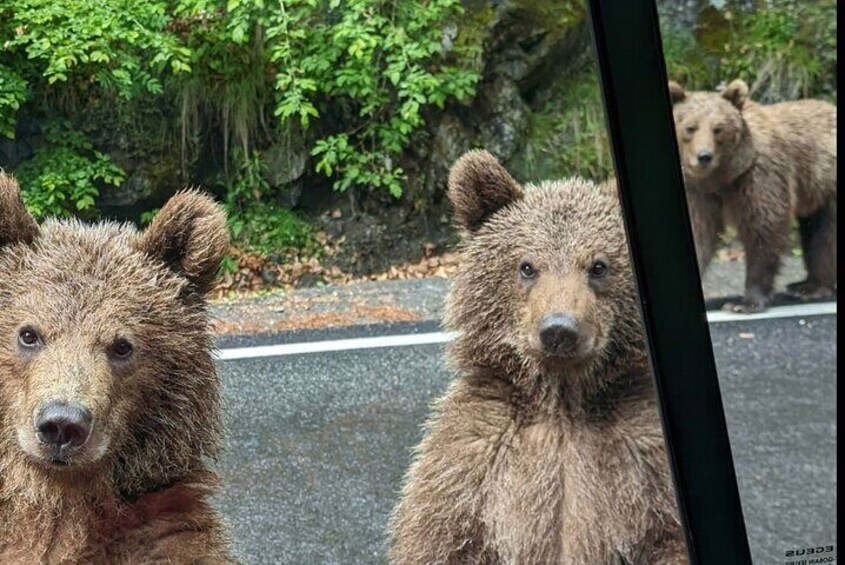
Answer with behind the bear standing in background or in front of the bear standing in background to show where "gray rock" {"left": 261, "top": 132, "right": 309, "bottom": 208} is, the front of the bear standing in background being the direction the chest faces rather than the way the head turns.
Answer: in front

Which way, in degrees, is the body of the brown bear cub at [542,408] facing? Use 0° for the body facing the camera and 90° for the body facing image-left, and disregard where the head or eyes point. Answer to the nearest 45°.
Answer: approximately 0°

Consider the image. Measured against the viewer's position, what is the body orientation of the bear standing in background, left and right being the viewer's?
facing the viewer and to the left of the viewer

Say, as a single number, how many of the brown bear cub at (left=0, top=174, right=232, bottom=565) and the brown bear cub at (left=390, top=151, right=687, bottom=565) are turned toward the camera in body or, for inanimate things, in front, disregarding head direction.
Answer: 2

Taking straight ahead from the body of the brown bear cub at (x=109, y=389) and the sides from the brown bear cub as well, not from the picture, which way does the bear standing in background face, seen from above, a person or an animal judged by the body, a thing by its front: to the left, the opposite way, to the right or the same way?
to the right

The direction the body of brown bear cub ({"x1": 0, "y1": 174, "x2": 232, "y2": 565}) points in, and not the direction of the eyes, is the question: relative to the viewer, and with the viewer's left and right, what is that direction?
facing the viewer

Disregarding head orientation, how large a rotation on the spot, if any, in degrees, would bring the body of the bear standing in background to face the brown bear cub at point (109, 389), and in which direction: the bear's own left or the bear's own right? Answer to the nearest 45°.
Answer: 0° — it already faces it

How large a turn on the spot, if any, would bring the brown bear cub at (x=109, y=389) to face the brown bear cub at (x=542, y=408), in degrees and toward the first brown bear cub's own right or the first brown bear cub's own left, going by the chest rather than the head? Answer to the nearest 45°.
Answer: approximately 90° to the first brown bear cub's own left
